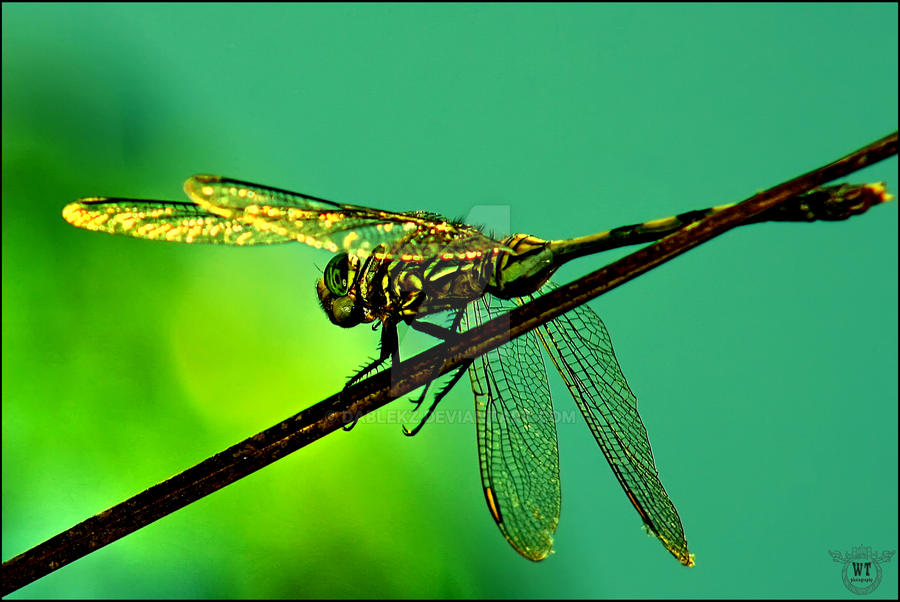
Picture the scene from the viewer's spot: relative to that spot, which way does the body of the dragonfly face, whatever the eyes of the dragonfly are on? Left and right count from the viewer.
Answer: facing to the left of the viewer
